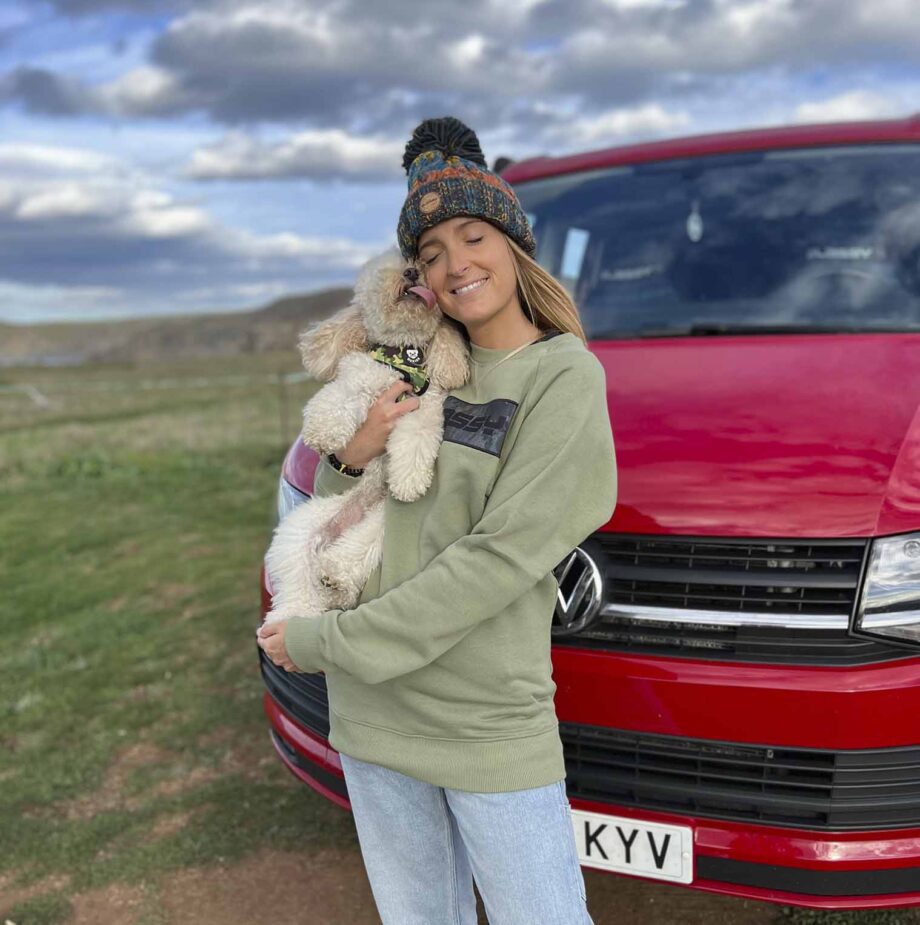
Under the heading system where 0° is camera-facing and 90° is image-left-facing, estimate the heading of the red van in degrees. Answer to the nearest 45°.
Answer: approximately 45°

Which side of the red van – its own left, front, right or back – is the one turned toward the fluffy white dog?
front

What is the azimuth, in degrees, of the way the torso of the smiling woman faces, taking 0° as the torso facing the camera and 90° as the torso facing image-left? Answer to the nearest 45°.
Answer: approximately 45°

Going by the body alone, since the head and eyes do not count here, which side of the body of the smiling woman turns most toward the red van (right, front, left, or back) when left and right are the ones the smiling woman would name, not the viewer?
back

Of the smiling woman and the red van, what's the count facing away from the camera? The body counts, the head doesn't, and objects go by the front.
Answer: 0

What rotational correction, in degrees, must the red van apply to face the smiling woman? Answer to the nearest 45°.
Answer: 0° — it already faces them
